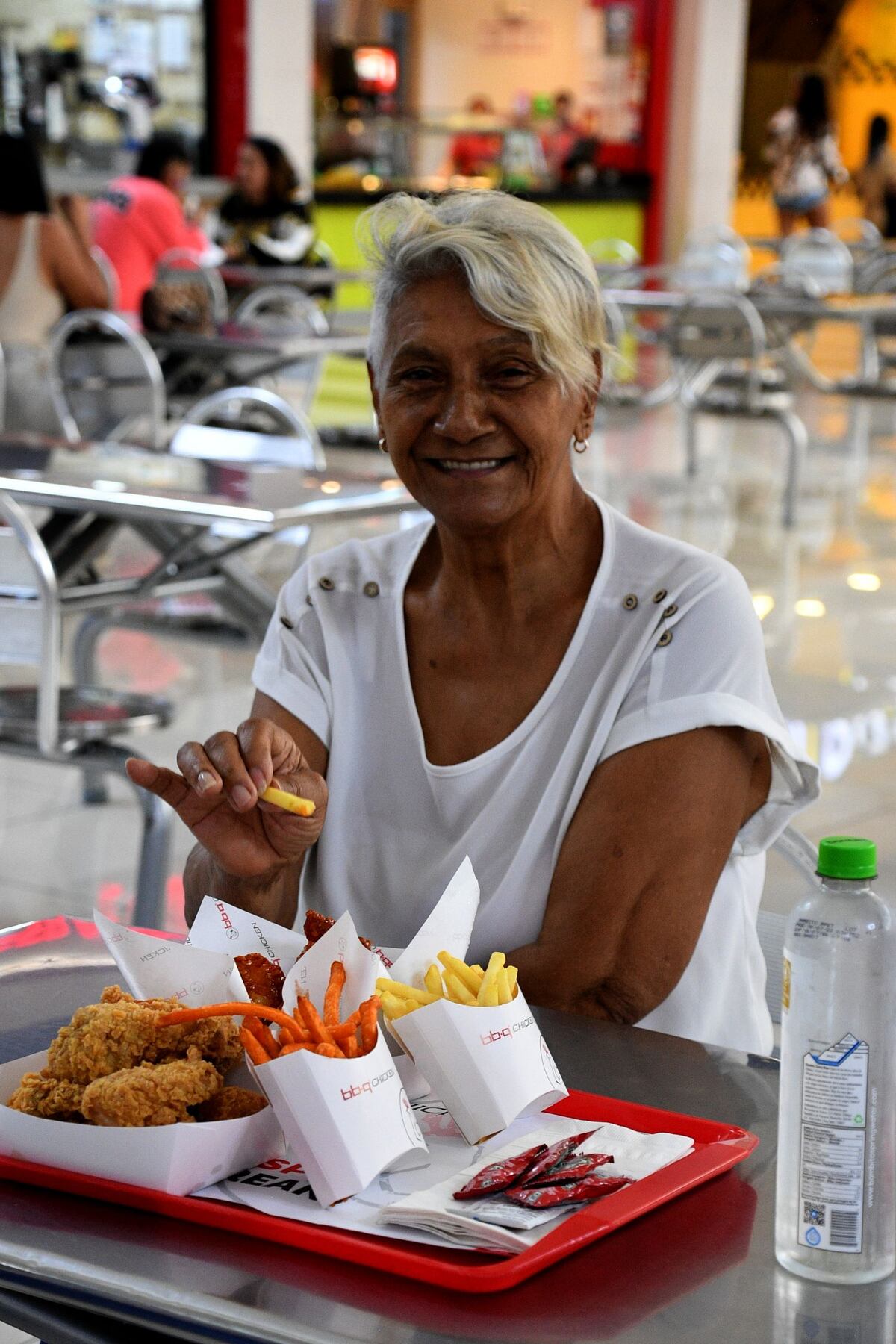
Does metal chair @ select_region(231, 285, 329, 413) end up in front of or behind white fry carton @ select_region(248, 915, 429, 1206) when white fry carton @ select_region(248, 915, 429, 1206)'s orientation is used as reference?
behind

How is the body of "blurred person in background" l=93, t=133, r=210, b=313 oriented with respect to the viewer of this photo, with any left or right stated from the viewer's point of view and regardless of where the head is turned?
facing away from the viewer and to the right of the viewer

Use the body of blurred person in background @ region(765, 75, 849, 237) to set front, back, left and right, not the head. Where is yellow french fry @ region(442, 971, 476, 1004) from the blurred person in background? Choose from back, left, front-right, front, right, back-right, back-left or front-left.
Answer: back

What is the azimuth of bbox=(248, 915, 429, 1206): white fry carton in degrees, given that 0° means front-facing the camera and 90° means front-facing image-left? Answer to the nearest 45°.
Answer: approximately 315°

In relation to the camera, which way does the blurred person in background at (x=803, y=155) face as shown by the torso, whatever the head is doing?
away from the camera

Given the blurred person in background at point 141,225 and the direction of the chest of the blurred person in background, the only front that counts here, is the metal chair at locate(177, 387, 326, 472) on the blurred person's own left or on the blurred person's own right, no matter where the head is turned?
on the blurred person's own right

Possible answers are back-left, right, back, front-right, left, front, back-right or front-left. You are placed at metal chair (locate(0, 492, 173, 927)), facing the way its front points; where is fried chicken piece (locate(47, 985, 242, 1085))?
back-right

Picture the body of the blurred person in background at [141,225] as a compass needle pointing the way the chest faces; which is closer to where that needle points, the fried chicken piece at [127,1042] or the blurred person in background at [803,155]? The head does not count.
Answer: the blurred person in background
